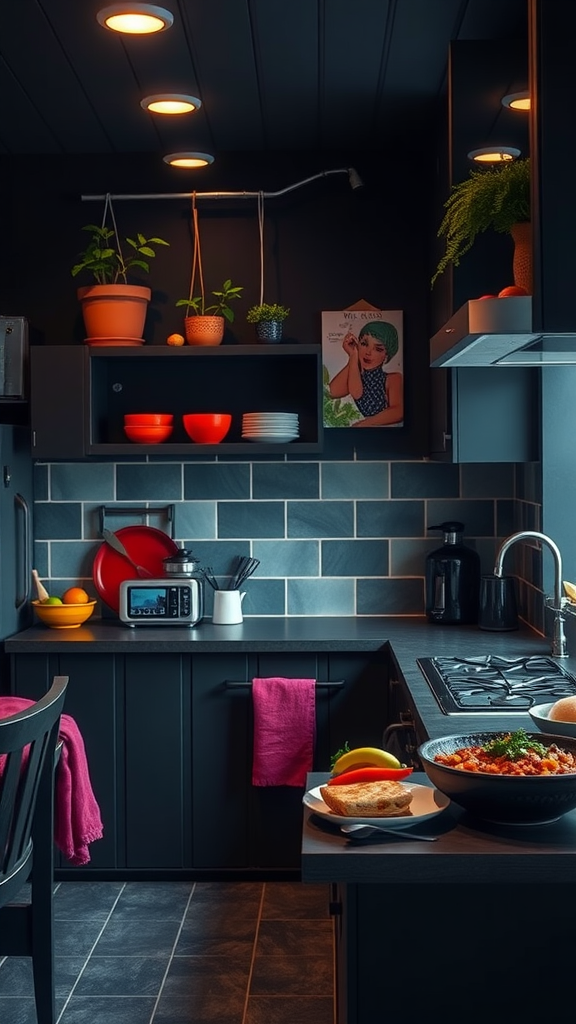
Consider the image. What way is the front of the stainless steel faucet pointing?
to the viewer's left

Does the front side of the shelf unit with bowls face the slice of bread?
yes

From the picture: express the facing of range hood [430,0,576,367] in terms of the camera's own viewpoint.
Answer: facing to the left of the viewer

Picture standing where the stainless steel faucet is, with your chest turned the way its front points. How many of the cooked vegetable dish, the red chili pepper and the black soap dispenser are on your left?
2

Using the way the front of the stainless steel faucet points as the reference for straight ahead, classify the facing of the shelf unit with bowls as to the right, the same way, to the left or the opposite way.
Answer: to the left

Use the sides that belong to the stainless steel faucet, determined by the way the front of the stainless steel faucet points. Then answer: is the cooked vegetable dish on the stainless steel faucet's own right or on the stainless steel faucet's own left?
on the stainless steel faucet's own left

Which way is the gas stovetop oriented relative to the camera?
to the viewer's left

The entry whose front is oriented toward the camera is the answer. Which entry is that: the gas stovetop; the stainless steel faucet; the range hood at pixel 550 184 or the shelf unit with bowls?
the shelf unit with bowls

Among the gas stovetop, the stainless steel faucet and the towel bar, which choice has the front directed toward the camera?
the towel bar

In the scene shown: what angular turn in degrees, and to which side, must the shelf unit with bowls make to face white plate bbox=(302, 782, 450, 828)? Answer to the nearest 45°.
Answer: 0° — it already faces it

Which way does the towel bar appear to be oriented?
toward the camera

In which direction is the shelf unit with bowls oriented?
toward the camera
